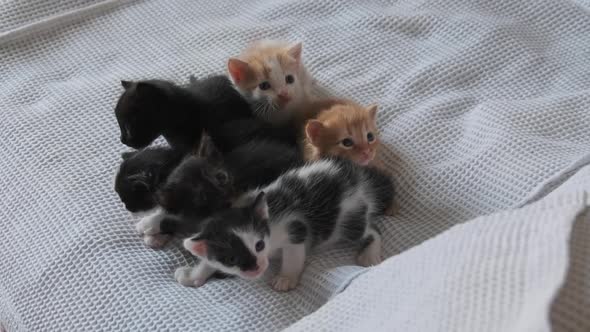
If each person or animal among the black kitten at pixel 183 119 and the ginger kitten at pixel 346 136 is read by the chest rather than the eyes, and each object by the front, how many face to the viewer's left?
1

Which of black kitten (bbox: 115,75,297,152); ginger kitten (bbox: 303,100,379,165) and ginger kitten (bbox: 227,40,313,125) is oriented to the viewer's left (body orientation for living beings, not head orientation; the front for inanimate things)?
the black kitten

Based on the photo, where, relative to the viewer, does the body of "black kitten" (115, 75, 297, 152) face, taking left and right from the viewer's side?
facing to the left of the viewer

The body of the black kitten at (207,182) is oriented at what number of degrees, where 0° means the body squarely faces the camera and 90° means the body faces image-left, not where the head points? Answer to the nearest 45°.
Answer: approximately 45°
